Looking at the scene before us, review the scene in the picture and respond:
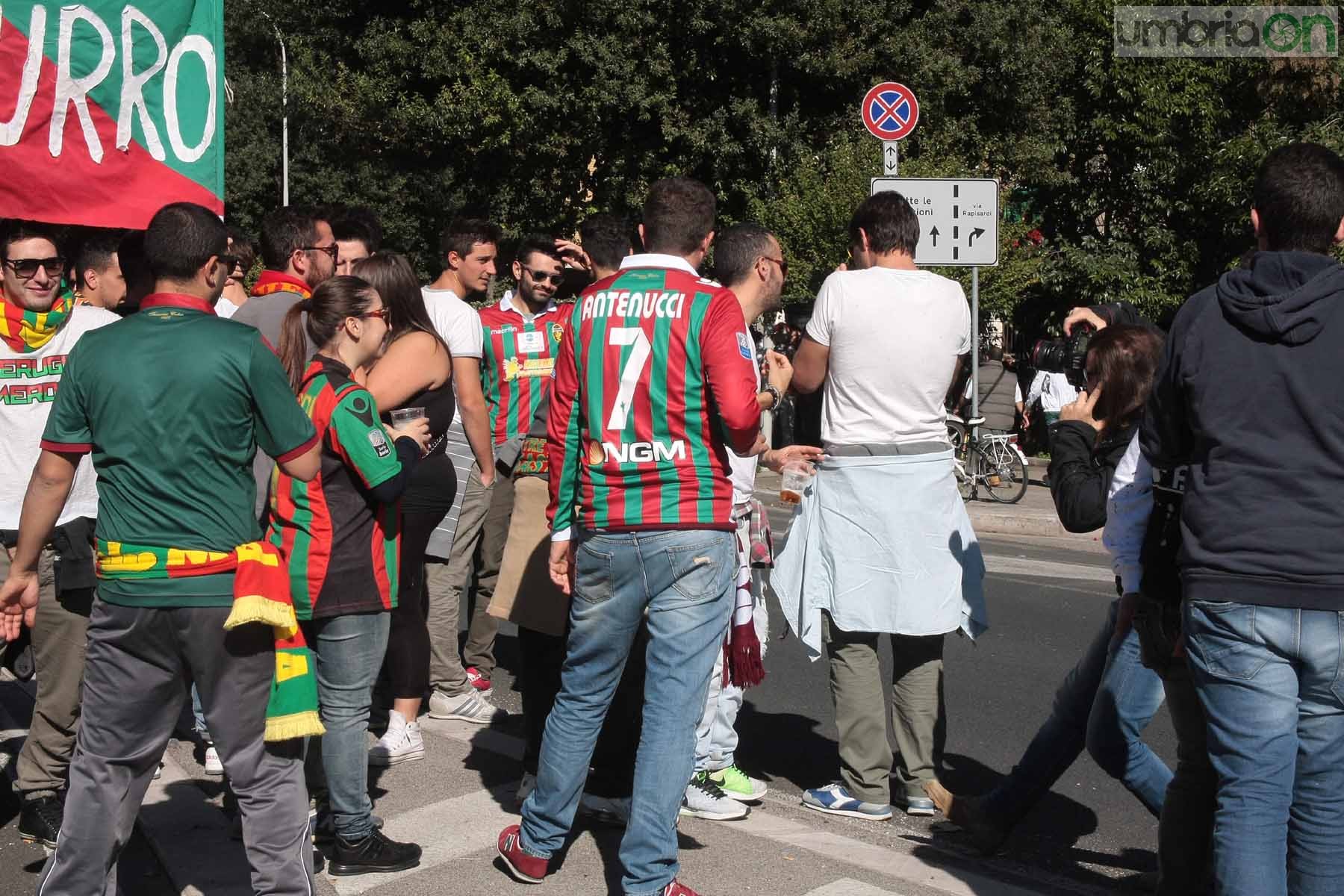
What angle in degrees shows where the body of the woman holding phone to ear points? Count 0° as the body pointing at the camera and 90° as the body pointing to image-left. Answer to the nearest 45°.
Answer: approximately 90°

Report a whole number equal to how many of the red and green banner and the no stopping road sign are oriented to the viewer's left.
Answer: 0

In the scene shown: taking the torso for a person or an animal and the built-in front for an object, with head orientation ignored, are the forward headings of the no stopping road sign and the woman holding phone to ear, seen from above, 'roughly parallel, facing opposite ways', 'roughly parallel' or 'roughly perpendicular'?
roughly perpendicular

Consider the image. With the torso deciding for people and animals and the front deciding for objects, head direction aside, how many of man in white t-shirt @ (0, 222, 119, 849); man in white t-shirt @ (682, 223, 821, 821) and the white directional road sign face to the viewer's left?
0

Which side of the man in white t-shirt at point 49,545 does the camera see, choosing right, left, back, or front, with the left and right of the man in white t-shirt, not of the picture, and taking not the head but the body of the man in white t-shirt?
front

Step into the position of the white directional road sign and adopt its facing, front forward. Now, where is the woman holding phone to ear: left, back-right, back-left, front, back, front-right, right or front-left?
front

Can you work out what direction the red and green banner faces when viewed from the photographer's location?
facing the viewer

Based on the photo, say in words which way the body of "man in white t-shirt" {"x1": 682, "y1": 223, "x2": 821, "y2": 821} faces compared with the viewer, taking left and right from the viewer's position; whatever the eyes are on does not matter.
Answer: facing to the right of the viewer

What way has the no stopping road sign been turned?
toward the camera

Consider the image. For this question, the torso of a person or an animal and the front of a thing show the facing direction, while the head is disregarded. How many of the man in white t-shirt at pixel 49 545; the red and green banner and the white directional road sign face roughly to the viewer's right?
0

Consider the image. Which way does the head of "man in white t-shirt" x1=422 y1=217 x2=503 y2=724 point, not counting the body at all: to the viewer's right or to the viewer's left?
to the viewer's right
